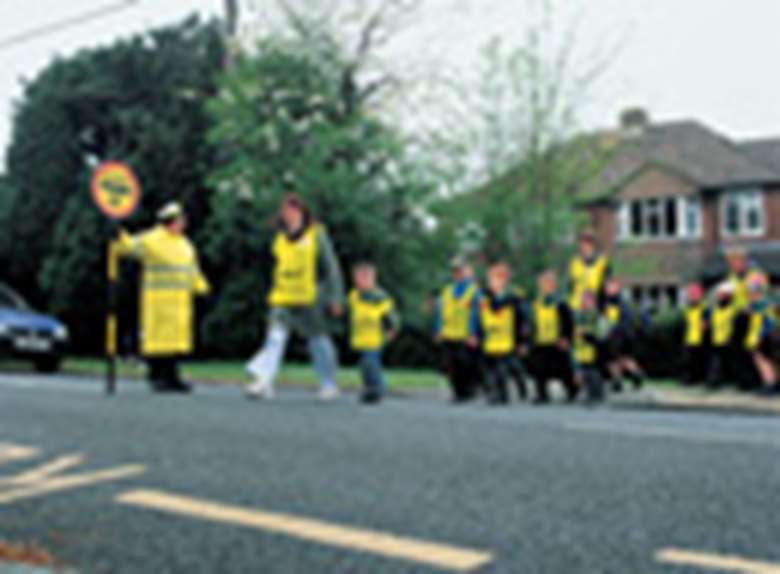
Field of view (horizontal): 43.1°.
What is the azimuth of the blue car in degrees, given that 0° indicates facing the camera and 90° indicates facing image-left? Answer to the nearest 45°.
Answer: approximately 315°

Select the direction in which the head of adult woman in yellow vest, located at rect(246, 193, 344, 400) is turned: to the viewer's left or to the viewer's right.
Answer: to the viewer's left

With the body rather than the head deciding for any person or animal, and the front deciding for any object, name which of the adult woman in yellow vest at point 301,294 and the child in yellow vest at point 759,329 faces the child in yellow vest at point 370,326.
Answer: the child in yellow vest at point 759,329

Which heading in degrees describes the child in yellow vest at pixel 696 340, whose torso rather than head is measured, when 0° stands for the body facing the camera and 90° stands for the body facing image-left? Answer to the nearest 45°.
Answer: approximately 45°

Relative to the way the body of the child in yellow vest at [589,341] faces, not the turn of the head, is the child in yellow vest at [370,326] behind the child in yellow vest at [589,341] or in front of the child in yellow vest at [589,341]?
in front

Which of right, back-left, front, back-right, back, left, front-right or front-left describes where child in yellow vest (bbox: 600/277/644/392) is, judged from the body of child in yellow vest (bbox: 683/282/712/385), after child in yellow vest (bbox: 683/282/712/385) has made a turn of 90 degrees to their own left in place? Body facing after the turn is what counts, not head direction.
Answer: front-right

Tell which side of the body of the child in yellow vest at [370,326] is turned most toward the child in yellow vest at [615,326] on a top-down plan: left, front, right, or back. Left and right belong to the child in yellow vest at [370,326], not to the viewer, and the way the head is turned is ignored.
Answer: back

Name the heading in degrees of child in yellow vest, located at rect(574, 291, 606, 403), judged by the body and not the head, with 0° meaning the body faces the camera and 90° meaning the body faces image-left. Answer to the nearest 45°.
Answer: approximately 45°

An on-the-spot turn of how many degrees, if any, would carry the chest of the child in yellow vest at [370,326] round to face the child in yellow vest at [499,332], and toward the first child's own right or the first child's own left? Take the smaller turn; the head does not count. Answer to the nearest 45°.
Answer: approximately 135° to the first child's own left

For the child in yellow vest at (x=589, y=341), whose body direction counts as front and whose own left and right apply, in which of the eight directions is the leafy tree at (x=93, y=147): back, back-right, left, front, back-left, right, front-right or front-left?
right

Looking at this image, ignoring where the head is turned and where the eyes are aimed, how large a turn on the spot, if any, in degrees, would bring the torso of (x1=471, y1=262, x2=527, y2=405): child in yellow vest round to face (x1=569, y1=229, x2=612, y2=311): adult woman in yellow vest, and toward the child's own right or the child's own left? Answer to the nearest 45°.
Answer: approximately 135° to the child's own left
